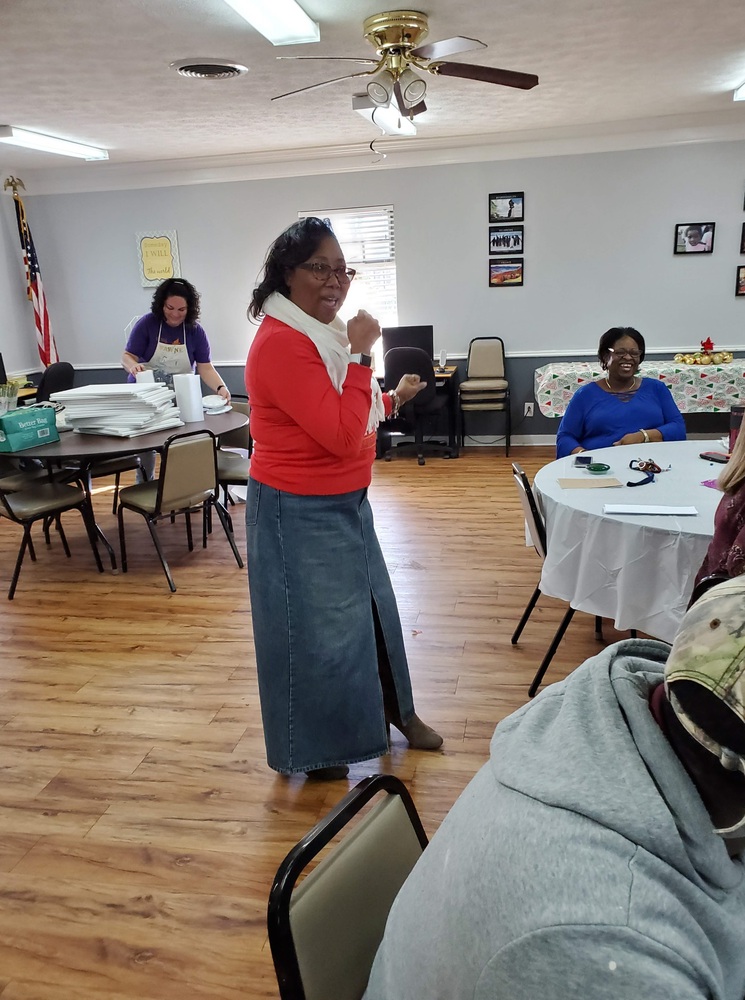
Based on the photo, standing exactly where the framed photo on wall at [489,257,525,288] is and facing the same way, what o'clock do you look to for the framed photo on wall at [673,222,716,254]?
the framed photo on wall at [673,222,716,254] is roughly at 9 o'clock from the framed photo on wall at [489,257,525,288].

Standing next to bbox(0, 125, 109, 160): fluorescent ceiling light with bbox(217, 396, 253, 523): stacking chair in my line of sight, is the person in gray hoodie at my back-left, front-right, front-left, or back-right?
front-right

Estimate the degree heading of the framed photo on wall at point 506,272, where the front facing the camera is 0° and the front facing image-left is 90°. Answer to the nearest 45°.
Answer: approximately 0°

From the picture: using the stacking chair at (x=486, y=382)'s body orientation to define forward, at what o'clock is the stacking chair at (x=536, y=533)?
the stacking chair at (x=536, y=533) is roughly at 12 o'clock from the stacking chair at (x=486, y=382).

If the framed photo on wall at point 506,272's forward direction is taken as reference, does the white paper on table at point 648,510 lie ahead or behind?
ahead

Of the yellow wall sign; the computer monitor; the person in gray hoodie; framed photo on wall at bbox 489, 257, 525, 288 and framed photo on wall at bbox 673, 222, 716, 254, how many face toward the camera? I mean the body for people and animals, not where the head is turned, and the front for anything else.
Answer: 4

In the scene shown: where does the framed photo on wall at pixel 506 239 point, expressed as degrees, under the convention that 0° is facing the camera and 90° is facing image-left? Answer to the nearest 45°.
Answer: approximately 0°

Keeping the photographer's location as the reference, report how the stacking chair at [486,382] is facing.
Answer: facing the viewer

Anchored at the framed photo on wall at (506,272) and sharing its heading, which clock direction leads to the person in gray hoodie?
The person in gray hoodie is roughly at 12 o'clock from the framed photo on wall.

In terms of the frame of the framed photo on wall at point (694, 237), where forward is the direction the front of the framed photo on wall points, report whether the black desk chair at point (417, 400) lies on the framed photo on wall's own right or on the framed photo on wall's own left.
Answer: on the framed photo on wall's own right

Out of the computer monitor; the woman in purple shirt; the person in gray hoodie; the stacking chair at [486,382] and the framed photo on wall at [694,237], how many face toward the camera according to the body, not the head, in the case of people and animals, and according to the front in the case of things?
4

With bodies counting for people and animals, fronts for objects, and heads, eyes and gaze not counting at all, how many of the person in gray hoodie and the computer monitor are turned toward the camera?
1

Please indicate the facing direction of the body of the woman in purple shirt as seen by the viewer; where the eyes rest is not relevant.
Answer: toward the camera

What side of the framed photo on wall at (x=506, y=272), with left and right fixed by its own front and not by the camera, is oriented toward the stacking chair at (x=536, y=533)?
front

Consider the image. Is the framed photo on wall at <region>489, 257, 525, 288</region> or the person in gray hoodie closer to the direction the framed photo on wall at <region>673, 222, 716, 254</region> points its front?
the person in gray hoodie
